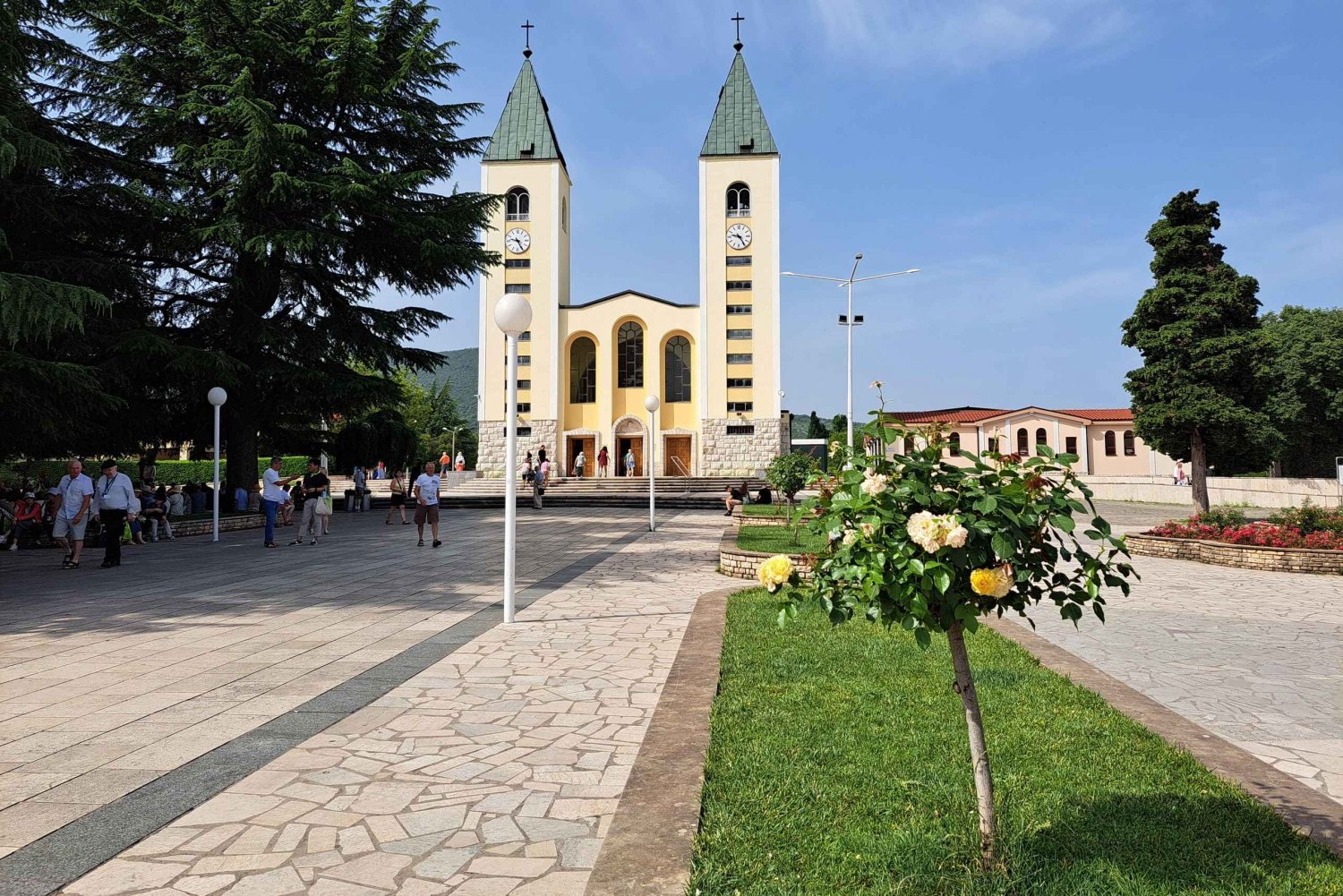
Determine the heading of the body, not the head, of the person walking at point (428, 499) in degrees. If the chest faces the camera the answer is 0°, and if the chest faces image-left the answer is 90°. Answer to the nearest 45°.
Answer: approximately 315°

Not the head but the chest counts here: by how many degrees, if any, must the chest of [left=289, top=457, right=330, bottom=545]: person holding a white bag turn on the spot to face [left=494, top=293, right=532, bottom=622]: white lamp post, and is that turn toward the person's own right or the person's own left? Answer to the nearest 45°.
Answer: approximately 45° to the person's own left

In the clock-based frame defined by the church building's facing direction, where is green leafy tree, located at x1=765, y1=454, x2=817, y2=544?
The green leafy tree is roughly at 12 o'clock from the church building.

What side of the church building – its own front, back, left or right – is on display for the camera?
front

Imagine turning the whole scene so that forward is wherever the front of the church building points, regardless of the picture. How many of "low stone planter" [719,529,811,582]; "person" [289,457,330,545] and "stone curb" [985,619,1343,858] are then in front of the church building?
3

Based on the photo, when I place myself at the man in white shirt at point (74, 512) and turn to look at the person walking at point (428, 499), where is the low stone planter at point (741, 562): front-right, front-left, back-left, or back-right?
front-right

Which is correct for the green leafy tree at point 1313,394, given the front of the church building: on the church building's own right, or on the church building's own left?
on the church building's own left

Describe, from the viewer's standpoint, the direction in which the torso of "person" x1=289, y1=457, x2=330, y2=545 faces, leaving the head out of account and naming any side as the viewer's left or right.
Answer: facing the viewer and to the left of the viewer

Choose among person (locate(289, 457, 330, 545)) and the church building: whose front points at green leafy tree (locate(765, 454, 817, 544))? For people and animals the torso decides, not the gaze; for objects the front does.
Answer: the church building

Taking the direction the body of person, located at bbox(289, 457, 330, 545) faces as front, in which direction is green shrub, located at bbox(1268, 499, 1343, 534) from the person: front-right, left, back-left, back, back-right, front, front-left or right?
left
